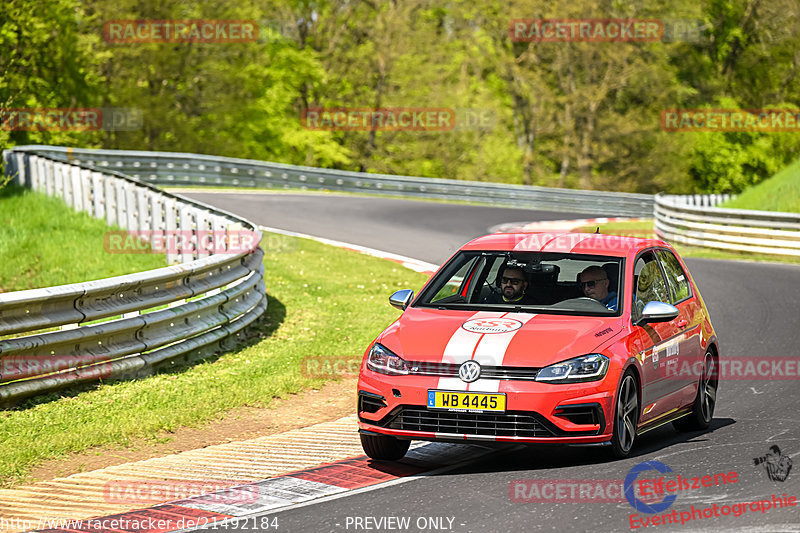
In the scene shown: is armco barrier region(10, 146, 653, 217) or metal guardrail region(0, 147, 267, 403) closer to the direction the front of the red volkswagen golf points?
the metal guardrail

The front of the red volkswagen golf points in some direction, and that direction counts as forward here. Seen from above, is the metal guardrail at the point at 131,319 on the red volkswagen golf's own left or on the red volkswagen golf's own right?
on the red volkswagen golf's own right

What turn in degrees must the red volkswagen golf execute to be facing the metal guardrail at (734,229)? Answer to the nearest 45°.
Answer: approximately 135° to its right

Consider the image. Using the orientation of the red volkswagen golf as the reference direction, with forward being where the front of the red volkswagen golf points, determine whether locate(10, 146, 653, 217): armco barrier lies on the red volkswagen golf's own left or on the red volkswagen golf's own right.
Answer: on the red volkswagen golf's own right

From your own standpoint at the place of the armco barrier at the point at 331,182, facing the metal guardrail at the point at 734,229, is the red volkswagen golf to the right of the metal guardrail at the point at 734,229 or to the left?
right

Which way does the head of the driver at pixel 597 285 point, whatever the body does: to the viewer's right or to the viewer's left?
to the viewer's left

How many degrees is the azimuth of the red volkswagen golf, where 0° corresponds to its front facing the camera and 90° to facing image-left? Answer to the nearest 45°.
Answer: approximately 45°
